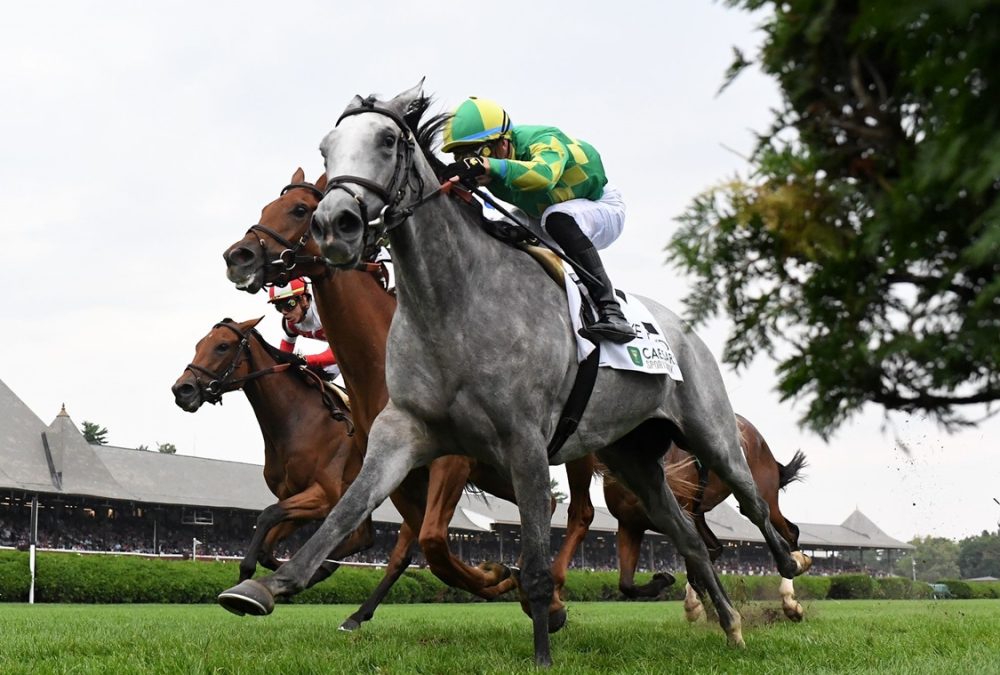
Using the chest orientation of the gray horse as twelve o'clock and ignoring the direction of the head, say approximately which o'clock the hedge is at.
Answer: The hedge is roughly at 4 o'clock from the gray horse.

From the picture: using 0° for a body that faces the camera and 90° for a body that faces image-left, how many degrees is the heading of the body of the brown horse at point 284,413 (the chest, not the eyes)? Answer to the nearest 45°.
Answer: approximately 45°

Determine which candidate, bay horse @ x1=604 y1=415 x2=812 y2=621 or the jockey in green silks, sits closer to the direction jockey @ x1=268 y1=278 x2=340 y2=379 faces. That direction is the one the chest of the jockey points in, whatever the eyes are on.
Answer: the jockey in green silks

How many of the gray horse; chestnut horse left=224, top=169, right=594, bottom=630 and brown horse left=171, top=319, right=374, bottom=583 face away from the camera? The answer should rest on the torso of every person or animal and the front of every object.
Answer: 0

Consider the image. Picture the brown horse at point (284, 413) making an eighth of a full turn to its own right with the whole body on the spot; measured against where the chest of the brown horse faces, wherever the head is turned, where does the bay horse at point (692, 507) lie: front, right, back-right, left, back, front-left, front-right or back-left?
back

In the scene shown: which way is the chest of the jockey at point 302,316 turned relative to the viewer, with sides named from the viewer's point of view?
facing the viewer and to the left of the viewer

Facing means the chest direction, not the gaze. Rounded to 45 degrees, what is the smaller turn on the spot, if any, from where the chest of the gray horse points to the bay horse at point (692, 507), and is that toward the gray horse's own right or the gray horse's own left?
approximately 135° to the gray horse's own right

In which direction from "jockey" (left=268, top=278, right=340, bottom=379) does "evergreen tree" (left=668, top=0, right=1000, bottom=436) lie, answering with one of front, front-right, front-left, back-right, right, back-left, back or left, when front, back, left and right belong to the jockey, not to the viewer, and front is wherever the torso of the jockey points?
front-left

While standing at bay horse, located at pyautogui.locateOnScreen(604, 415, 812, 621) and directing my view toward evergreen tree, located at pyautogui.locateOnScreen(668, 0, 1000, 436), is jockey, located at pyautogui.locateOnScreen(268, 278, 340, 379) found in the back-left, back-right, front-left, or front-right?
front-right

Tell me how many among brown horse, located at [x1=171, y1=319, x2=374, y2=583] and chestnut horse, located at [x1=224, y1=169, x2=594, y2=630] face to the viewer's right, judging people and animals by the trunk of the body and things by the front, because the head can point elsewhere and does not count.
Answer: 0

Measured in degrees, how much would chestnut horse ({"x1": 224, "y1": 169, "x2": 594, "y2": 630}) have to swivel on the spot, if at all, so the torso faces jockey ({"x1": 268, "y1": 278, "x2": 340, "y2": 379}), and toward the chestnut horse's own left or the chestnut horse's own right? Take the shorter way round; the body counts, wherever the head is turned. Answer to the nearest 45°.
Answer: approximately 135° to the chestnut horse's own right

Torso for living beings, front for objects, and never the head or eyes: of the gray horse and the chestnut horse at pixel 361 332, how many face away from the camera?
0

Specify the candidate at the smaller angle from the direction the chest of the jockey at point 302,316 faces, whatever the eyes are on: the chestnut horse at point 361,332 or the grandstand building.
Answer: the chestnut horse

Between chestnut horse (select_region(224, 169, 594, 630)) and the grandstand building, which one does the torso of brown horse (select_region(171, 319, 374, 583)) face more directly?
the chestnut horse

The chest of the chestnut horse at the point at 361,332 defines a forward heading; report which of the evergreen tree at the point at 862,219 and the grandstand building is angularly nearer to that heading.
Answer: the evergreen tree

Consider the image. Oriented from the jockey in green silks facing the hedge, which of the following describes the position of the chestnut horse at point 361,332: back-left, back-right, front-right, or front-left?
front-left

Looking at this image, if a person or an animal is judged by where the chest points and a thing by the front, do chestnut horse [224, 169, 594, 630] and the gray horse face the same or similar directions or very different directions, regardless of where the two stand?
same or similar directions

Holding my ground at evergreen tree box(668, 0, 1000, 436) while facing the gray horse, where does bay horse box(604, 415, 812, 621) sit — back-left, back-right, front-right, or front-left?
front-right
